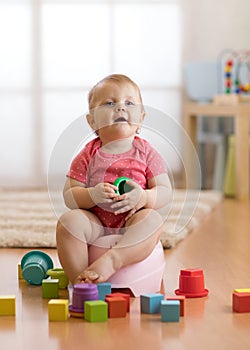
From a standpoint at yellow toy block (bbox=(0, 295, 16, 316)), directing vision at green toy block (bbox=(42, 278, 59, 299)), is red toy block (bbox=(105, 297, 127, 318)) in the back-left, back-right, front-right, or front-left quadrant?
front-right

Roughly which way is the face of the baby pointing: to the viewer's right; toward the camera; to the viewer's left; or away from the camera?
toward the camera

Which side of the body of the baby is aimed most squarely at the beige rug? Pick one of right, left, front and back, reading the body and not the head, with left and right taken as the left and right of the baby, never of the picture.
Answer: back

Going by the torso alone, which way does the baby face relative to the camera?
toward the camera
